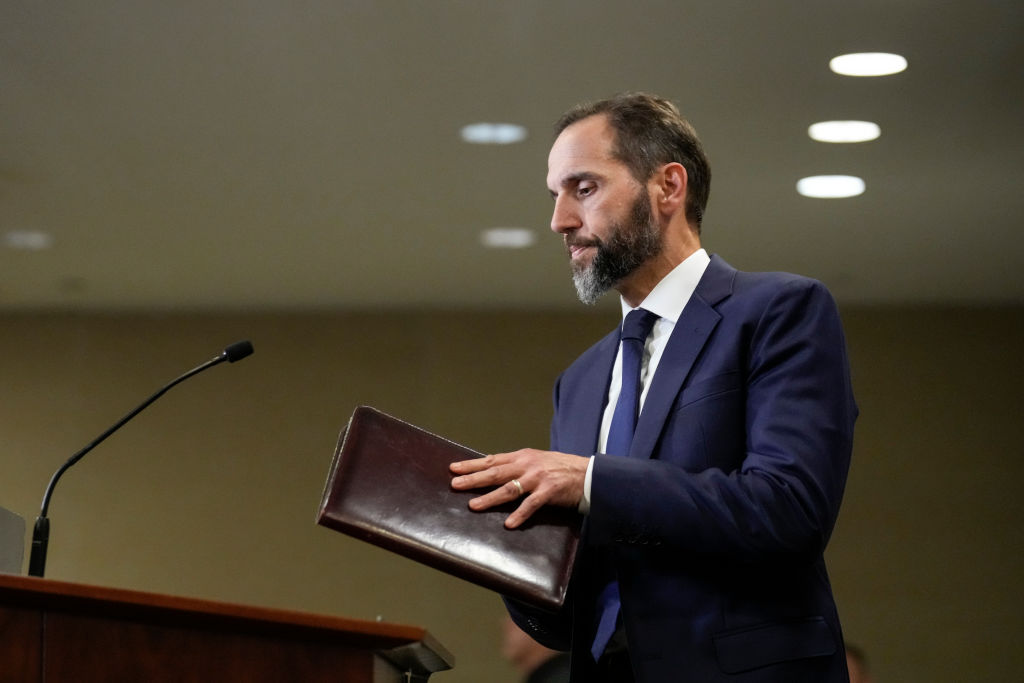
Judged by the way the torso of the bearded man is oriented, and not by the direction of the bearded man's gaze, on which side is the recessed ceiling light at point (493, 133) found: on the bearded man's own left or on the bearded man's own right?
on the bearded man's own right

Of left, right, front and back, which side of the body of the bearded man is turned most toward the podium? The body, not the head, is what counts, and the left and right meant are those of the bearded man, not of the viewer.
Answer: front

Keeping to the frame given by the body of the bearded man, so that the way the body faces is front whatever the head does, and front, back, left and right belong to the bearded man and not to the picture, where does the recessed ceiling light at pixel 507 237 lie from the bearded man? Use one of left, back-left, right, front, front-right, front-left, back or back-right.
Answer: back-right

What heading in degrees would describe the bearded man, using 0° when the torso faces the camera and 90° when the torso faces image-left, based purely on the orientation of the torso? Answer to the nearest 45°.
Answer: approximately 45°

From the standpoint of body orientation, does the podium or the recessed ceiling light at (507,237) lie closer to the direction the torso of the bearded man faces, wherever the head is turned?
the podium

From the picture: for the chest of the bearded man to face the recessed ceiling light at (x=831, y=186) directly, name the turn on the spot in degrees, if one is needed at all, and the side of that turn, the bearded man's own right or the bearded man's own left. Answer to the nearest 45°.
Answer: approximately 135° to the bearded man's own right

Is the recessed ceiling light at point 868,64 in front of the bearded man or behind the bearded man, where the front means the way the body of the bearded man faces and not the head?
behind
